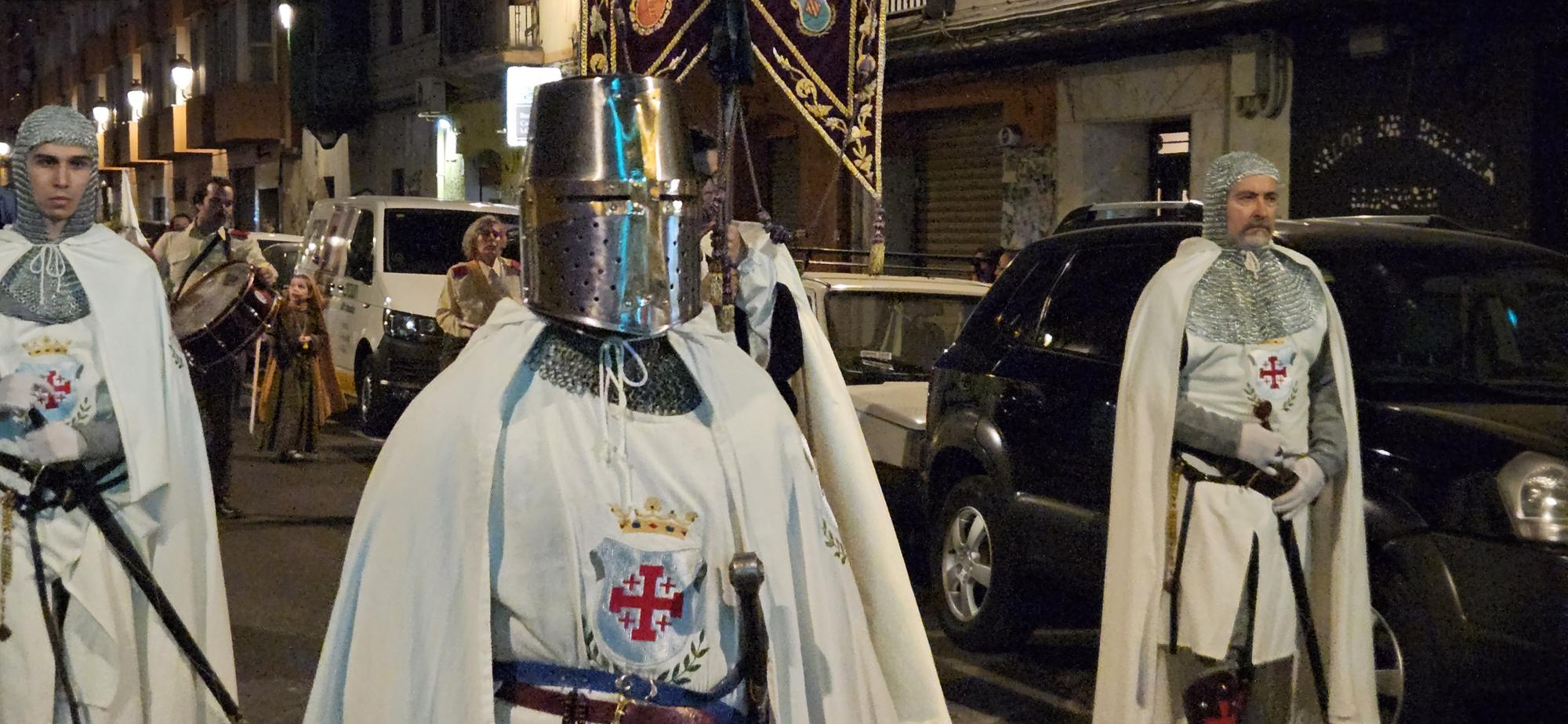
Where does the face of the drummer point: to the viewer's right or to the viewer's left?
to the viewer's right

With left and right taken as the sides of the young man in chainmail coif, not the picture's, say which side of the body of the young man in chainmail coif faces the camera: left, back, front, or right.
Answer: front

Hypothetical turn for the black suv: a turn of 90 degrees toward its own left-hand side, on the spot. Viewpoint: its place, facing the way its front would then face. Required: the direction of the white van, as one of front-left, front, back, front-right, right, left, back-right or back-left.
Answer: left

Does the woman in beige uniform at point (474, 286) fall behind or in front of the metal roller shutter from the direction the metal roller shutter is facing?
in front

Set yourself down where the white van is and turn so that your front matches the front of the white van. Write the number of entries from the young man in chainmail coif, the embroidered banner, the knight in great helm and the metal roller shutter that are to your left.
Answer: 1

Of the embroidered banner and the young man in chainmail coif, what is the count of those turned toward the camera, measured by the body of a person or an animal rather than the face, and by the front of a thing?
2

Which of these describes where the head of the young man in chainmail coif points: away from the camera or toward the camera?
toward the camera

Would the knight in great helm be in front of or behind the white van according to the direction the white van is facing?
in front

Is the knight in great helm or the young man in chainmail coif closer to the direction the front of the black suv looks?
the knight in great helm

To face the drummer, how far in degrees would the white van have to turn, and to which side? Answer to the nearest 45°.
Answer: approximately 45° to its right

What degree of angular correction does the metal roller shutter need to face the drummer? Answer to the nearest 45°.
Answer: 0° — it already faces them

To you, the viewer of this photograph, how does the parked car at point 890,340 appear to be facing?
facing the viewer and to the right of the viewer

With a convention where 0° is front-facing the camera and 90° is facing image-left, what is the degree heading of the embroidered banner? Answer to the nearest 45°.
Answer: approximately 0°

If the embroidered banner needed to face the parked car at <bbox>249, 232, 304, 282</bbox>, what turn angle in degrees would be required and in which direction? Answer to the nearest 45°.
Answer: approximately 180°
